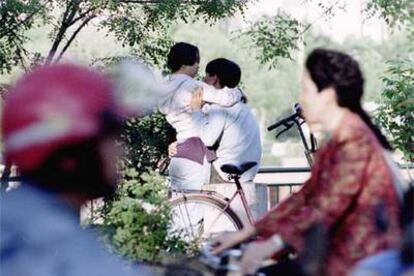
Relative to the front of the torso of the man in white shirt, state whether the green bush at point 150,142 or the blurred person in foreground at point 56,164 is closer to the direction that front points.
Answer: the green bush

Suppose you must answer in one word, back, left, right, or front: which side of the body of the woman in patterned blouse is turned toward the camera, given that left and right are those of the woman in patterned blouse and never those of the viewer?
left

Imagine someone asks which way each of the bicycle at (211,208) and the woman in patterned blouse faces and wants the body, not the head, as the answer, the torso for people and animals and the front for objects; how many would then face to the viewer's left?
1

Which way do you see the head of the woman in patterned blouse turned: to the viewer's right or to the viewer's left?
to the viewer's left

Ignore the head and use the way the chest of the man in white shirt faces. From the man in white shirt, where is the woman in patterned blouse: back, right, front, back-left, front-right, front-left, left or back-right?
back-left

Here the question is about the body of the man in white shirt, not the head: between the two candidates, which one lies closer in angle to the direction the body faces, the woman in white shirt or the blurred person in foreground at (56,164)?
the woman in white shirt

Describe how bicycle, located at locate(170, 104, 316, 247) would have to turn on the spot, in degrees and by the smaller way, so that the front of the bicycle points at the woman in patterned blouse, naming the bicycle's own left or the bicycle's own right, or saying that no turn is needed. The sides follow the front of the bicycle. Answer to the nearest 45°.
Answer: approximately 90° to the bicycle's own right

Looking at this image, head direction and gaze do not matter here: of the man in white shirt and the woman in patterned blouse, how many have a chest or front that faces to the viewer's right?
0

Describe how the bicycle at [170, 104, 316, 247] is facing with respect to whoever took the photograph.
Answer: facing to the right of the viewer

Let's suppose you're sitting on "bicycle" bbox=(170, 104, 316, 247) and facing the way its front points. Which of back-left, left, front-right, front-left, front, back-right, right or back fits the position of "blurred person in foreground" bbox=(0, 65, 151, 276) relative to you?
right
